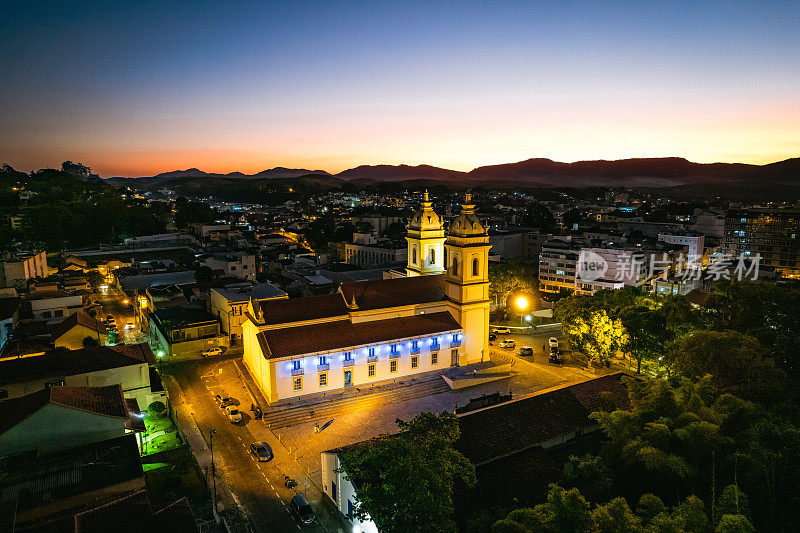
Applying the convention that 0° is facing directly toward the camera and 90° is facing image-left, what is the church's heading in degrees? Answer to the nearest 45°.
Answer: approximately 225°

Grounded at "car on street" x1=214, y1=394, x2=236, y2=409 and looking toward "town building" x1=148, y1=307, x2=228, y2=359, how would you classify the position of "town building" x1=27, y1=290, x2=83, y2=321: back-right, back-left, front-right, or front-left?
front-left

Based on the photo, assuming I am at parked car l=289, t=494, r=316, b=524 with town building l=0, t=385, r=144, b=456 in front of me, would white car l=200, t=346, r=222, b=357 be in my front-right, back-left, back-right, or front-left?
front-right

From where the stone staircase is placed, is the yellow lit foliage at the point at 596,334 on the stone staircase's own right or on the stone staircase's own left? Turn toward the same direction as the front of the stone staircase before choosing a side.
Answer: on the stone staircase's own left

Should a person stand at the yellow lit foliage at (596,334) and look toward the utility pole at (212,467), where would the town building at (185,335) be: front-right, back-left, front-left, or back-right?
front-right

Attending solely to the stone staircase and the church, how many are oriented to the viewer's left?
0

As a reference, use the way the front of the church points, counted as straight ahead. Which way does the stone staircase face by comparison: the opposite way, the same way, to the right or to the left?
to the right

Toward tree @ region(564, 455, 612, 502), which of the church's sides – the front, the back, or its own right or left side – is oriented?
right

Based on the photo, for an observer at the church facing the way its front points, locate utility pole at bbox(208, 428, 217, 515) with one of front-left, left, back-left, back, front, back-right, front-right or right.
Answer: back

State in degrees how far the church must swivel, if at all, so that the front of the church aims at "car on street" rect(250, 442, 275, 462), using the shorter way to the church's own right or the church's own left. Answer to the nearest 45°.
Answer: approximately 180°
